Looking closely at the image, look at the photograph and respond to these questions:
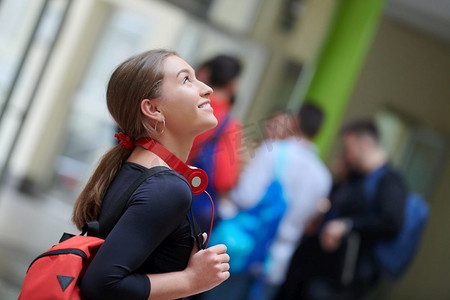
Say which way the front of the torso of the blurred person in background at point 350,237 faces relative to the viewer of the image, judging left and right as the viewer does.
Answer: facing to the left of the viewer

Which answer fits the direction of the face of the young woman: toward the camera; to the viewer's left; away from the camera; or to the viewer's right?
to the viewer's right

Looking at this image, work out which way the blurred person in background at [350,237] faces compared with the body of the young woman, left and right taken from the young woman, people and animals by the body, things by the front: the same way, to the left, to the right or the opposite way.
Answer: the opposite way

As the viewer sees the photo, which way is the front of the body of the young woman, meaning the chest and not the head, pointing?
to the viewer's right

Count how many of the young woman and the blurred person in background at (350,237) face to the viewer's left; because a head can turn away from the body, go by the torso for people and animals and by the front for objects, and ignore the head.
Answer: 1

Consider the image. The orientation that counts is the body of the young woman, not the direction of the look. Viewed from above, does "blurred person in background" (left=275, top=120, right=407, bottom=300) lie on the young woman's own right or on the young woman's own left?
on the young woman's own left
